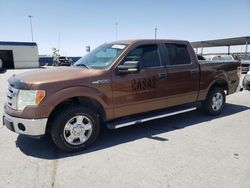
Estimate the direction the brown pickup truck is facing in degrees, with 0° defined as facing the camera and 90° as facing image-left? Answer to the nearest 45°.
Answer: approximately 45°

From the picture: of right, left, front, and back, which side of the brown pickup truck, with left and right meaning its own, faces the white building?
right
